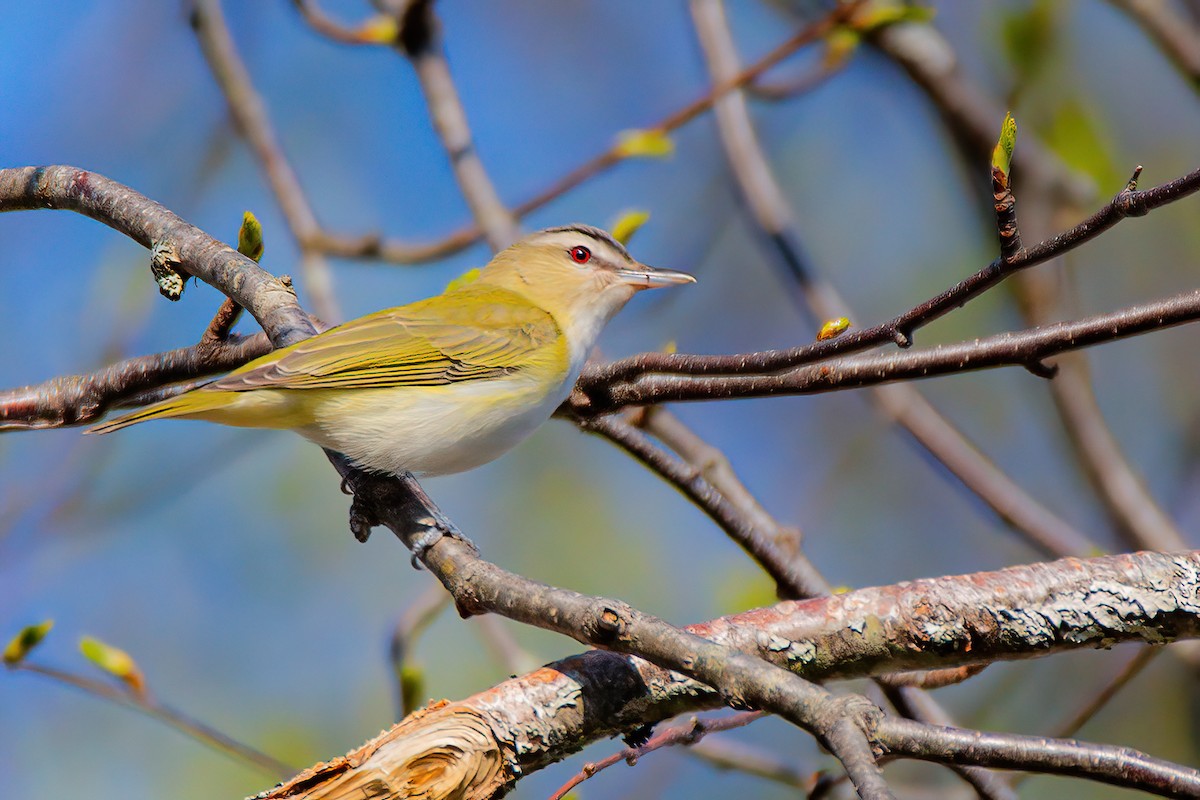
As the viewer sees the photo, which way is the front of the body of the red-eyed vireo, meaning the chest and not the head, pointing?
to the viewer's right
